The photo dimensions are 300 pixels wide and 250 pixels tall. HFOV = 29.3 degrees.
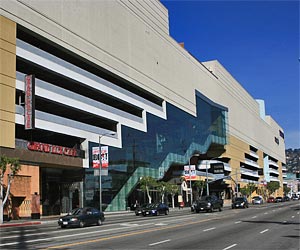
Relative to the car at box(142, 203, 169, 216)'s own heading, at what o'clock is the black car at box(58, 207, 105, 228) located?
The black car is roughly at 11 o'clock from the car.

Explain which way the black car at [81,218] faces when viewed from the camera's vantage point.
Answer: facing the viewer and to the left of the viewer

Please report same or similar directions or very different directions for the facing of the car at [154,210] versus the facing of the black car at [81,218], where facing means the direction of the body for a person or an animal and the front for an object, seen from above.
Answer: same or similar directions

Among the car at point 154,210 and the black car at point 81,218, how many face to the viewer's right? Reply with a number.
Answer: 0

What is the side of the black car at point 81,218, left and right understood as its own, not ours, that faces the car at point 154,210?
back
